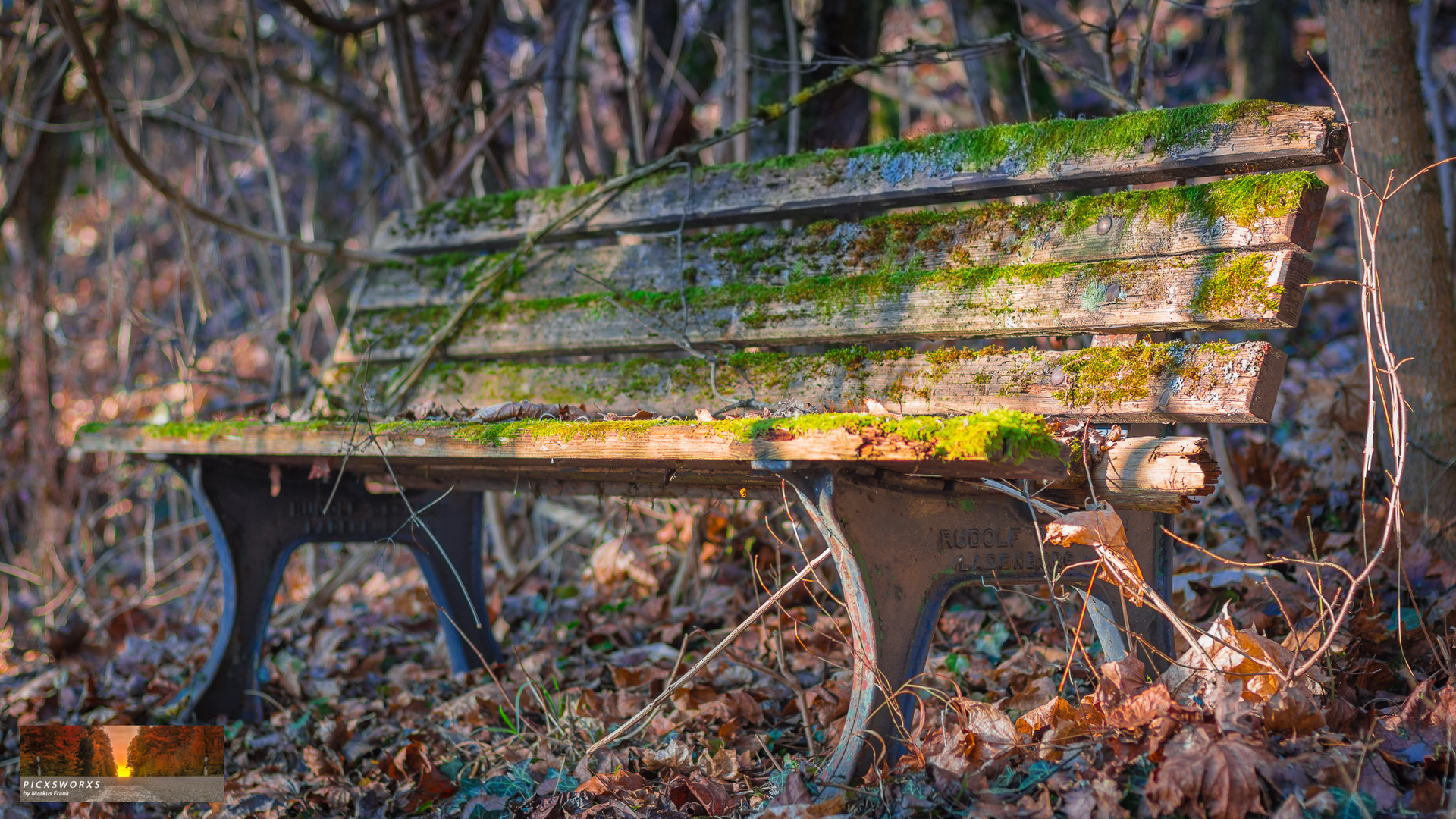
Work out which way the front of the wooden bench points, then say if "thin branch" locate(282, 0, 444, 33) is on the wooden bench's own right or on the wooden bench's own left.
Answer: on the wooden bench's own right

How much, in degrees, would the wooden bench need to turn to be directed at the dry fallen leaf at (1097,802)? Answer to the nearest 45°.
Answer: approximately 45° to its left

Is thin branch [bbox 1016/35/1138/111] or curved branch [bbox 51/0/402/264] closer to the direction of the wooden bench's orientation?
the curved branch

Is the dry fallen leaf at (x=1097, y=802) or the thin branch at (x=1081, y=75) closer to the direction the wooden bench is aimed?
the dry fallen leaf

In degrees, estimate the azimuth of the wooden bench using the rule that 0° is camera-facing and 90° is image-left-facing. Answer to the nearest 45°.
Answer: approximately 45°

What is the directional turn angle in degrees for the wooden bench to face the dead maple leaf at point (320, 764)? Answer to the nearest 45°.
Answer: approximately 45° to its right

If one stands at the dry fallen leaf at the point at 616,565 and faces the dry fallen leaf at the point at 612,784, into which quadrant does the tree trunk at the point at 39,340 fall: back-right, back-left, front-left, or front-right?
back-right

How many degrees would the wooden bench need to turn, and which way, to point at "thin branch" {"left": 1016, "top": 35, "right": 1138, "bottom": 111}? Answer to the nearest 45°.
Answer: approximately 180°

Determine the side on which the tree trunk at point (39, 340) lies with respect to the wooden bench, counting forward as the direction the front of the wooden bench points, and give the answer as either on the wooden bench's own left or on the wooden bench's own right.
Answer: on the wooden bench's own right
